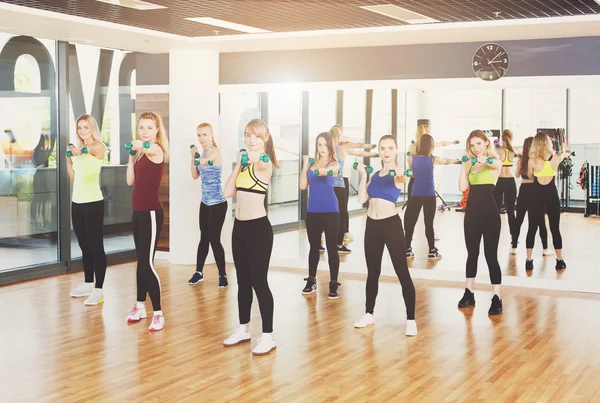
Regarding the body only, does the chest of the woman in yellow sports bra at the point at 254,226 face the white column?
no

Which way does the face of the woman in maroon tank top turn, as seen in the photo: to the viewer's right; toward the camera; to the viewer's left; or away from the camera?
toward the camera

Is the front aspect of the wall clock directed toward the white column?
no

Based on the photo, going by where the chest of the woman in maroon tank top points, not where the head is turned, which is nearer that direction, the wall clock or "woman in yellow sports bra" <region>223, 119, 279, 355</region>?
the woman in yellow sports bra

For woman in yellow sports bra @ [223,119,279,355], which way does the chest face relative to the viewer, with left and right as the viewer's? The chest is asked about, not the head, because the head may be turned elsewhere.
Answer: facing the viewer and to the left of the viewer

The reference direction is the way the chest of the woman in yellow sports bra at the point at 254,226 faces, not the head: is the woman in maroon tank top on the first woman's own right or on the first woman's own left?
on the first woman's own right

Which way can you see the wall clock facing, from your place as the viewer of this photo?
facing the viewer

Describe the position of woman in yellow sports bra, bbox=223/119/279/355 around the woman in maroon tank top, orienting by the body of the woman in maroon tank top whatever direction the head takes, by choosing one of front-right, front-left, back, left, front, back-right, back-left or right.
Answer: left

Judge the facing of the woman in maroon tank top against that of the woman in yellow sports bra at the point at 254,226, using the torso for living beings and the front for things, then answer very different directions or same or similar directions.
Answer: same or similar directions

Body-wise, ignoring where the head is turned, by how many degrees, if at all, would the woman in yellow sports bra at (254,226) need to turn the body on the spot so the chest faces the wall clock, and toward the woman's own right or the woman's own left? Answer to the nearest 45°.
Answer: approximately 180°

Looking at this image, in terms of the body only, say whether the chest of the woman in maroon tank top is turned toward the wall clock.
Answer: no

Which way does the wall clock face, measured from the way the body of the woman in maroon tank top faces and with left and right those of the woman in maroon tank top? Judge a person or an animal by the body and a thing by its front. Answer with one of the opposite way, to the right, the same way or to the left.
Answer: the same way

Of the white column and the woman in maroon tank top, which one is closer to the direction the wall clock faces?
the woman in maroon tank top
